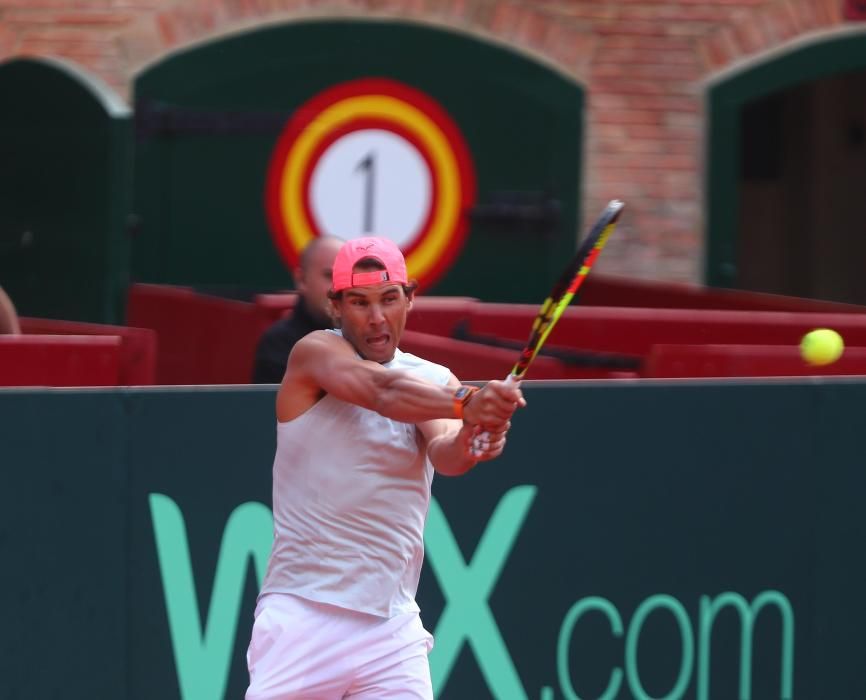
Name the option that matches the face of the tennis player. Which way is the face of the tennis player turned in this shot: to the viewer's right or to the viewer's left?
to the viewer's right

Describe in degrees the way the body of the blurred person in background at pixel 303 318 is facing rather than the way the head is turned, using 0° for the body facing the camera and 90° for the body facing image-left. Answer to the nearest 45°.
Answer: approximately 315°

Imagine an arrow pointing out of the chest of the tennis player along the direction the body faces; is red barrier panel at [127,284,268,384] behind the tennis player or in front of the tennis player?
behind

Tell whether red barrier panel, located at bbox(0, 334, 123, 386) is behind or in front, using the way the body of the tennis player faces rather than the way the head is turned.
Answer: behind

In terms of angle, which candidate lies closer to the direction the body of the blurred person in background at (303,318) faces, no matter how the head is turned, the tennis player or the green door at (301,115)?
the tennis player

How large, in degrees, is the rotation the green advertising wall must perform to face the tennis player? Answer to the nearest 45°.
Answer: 0° — it already faces them

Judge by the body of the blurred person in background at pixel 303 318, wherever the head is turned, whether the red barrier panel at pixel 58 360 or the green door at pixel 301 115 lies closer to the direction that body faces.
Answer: the red barrier panel
